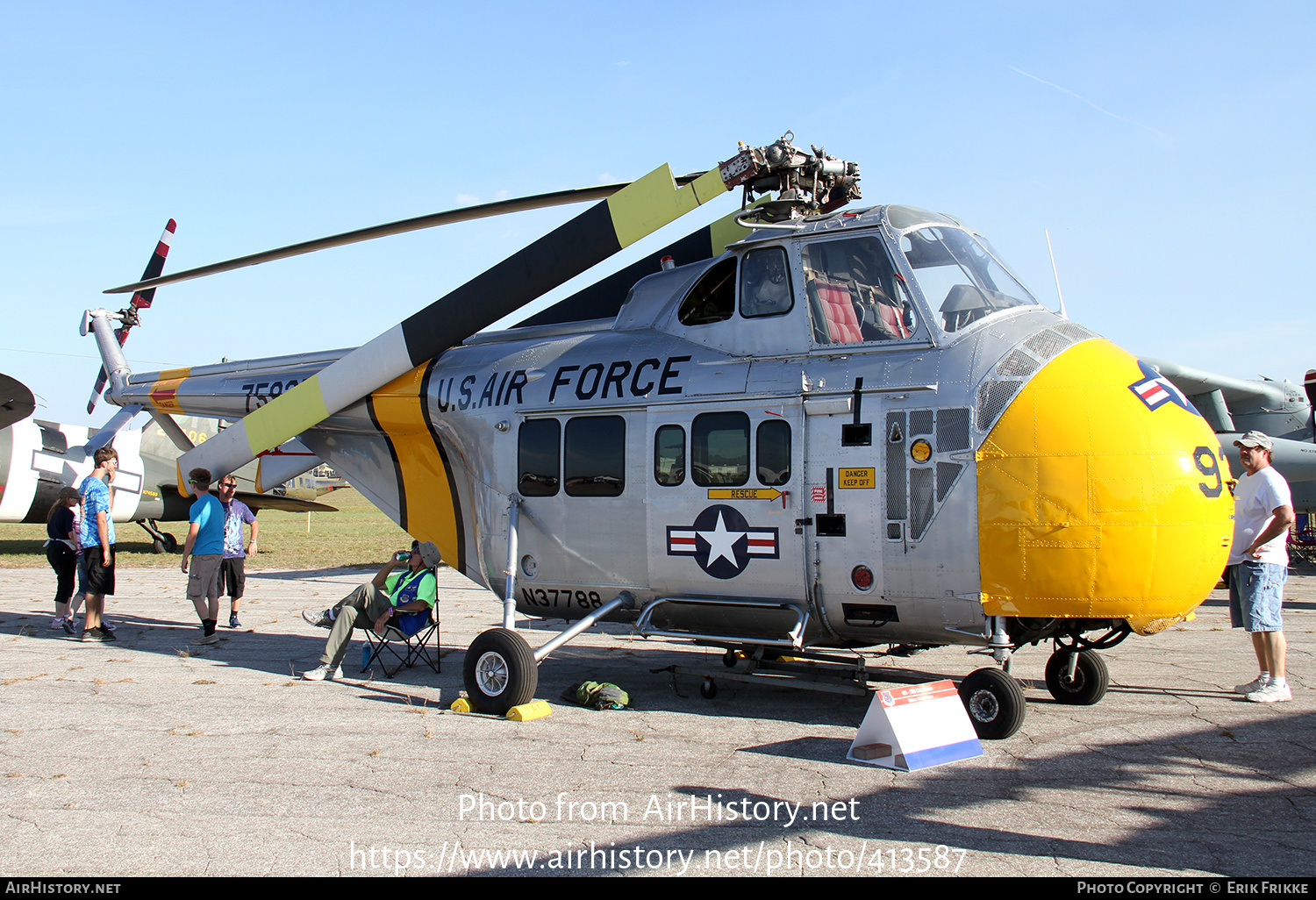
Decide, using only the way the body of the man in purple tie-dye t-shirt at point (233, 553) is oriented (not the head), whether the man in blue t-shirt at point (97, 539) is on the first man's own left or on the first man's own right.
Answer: on the first man's own right

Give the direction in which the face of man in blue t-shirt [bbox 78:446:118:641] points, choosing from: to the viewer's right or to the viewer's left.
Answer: to the viewer's right

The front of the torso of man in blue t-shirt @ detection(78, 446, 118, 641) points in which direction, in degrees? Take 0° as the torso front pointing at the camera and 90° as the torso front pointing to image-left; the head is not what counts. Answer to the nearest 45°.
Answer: approximately 270°

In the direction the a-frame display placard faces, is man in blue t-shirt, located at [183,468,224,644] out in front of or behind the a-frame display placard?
behind

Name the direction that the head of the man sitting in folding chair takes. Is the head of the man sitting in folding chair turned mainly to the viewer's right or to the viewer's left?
to the viewer's left

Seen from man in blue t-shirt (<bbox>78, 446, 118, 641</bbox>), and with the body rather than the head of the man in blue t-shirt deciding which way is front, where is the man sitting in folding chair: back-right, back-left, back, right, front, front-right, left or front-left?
front-right

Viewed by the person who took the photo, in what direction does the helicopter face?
facing the viewer and to the right of the viewer

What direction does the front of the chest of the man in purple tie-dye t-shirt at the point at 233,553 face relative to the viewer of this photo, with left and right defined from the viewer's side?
facing the viewer

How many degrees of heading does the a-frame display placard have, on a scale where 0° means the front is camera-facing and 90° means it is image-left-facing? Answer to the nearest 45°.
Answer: approximately 315°

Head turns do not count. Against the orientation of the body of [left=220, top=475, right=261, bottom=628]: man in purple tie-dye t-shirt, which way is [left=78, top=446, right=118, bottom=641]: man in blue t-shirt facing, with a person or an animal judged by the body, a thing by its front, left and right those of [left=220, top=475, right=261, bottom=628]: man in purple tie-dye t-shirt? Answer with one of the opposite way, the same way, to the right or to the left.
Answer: to the left
